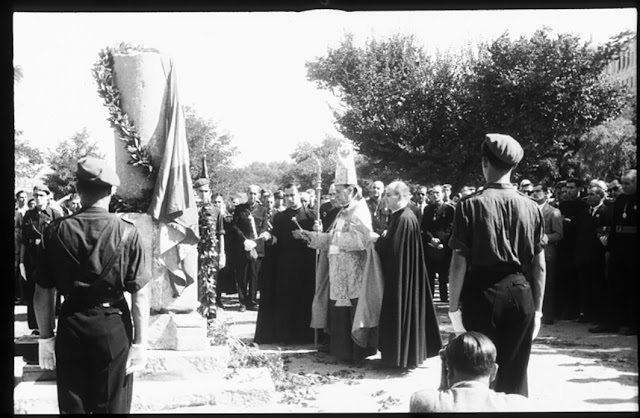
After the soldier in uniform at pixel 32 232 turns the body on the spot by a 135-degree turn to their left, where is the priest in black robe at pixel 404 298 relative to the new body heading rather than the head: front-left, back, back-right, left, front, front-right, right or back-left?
right

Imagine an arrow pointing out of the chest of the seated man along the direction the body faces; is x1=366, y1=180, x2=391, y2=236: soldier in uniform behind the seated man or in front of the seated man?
in front

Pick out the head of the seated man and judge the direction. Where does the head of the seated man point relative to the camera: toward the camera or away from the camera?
away from the camera

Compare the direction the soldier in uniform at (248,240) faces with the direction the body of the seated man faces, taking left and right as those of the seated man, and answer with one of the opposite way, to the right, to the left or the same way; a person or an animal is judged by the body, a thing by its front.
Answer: the opposite way

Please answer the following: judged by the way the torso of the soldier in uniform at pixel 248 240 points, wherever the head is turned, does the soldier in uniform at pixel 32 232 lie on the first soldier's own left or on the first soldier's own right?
on the first soldier's own right

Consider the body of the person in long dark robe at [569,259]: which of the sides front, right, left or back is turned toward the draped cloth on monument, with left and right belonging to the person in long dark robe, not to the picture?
front

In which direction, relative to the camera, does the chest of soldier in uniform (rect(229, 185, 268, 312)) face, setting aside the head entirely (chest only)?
toward the camera

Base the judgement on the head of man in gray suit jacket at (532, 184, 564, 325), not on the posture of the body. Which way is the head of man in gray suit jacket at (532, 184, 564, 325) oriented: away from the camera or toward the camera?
toward the camera

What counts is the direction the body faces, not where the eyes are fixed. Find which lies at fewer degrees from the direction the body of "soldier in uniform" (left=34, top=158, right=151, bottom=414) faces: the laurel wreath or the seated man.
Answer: the laurel wreath

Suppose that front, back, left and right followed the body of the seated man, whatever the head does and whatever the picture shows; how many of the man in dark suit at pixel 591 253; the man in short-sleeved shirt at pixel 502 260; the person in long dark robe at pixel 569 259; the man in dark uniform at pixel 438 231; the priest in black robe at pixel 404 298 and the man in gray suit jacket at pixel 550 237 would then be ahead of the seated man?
6

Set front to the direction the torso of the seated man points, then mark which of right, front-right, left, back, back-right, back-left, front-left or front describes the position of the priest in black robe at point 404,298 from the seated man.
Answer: front

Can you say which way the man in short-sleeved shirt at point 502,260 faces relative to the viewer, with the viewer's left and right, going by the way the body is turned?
facing away from the viewer

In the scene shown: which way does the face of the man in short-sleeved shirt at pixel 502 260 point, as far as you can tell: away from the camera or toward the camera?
away from the camera

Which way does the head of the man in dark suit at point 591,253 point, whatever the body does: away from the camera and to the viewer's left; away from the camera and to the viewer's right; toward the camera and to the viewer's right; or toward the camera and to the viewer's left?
toward the camera and to the viewer's left

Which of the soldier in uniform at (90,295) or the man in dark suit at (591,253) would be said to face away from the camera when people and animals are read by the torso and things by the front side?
the soldier in uniform

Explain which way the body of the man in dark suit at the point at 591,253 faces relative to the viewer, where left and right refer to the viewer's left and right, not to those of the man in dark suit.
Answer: facing the viewer and to the left of the viewer

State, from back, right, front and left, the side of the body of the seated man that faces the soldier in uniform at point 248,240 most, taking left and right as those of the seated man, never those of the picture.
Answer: front

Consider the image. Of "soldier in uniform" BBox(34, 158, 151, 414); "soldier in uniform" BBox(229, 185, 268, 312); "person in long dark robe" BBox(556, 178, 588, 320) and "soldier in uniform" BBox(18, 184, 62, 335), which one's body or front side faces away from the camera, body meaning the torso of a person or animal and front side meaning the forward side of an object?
"soldier in uniform" BBox(34, 158, 151, 414)
